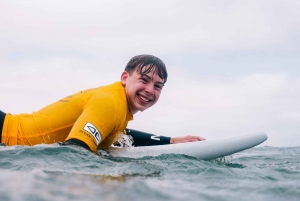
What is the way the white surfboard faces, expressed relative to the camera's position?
facing to the right of the viewer
